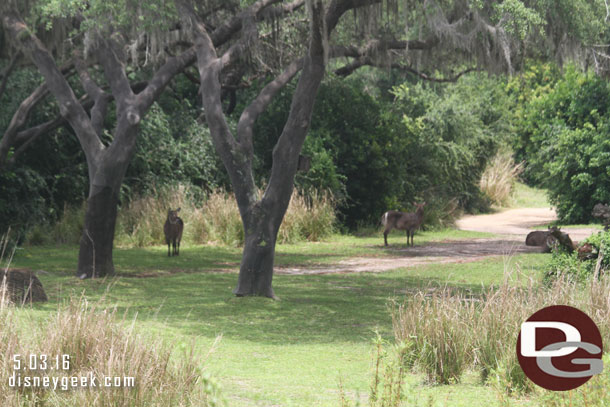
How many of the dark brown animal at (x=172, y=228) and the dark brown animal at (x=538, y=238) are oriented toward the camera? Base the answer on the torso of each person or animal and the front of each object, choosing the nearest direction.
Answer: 1

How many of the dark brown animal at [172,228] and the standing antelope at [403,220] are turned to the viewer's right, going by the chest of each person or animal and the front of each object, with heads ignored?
1

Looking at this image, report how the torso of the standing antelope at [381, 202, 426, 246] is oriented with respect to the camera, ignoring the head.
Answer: to the viewer's right

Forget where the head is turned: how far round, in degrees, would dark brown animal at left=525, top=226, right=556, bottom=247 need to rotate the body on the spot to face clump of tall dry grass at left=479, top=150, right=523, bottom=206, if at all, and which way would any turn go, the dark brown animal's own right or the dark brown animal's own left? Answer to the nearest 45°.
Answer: approximately 90° to the dark brown animal's own left

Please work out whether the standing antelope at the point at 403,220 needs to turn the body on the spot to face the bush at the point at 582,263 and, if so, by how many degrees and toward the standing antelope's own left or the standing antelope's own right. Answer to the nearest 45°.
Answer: approximately 90° to the standing antelope's own right

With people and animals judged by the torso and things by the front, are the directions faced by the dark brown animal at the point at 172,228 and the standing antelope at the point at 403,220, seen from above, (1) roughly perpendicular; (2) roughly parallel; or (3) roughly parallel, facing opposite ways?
roughly perpendicular

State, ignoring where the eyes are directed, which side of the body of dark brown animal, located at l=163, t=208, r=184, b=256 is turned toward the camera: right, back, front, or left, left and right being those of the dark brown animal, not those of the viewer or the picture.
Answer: front

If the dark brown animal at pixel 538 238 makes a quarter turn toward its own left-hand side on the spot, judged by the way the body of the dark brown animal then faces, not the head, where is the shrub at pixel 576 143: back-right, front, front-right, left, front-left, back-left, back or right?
front

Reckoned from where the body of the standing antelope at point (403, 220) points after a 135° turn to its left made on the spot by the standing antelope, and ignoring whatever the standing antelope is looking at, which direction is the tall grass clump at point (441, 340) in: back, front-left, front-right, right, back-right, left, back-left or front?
back-left

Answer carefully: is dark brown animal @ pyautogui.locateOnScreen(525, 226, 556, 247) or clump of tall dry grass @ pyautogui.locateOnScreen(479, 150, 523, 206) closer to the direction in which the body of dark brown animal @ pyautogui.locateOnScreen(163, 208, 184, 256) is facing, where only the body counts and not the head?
the dark brown animal

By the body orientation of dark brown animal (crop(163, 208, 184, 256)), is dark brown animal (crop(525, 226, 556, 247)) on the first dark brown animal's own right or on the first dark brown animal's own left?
on the first dark brown animal's own left

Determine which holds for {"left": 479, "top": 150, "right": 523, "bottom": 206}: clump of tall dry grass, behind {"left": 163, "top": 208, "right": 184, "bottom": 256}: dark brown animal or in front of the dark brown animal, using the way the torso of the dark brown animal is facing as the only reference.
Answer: behind

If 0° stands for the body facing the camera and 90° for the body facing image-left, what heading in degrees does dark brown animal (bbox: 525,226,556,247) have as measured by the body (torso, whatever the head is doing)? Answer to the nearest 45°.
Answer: approximately 270°
